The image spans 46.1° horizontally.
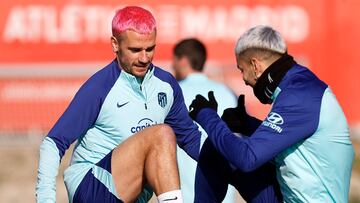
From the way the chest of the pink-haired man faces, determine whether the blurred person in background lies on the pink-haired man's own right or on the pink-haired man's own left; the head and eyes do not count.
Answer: on the pink-haired man's own left
